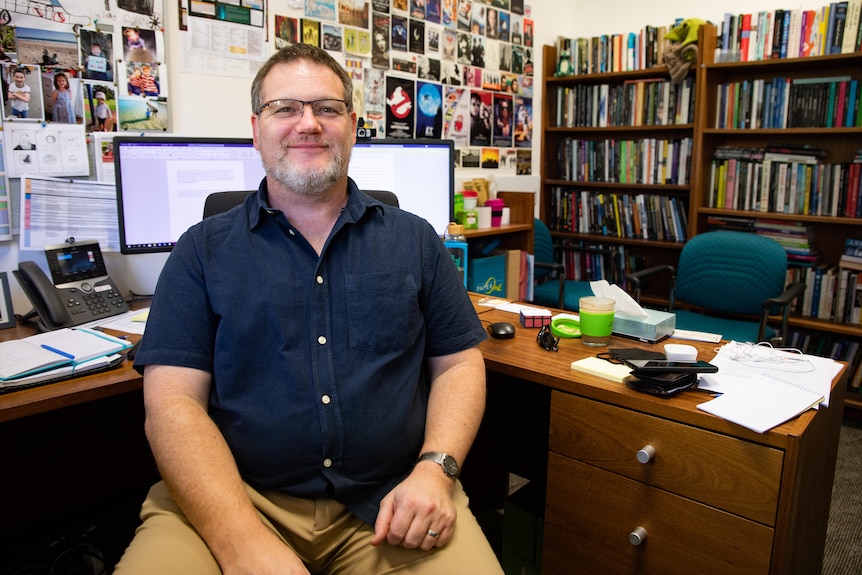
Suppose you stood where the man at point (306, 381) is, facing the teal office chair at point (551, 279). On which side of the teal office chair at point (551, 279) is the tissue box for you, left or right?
right

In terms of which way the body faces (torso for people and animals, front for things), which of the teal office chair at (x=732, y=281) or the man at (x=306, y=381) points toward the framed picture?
the teal office chair

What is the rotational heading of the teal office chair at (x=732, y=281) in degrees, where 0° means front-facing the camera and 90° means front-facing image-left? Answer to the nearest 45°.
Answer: approximately 45°

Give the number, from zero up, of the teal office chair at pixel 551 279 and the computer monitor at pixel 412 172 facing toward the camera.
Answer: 1

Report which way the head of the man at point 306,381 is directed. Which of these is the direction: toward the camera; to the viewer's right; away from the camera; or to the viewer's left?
toward the camera

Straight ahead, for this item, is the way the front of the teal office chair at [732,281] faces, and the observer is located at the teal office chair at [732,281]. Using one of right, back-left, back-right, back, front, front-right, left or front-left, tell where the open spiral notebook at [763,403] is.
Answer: front-left

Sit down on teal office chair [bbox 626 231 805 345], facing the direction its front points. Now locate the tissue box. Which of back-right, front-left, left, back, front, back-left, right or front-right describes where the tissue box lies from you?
front-left

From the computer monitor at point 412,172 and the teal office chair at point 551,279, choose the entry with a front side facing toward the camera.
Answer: the computer monitor

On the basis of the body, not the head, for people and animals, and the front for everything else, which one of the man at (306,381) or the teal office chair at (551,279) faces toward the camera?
the man

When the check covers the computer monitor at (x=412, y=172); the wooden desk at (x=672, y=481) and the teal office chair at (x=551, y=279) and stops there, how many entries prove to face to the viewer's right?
1

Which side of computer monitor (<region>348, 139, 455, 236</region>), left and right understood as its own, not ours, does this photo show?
front

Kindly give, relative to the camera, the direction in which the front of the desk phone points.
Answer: facing the viewer and to the right of the viewer

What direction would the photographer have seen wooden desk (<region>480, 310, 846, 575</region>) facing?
facing the viewer and to the left of the viewer

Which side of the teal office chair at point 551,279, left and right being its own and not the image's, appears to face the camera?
right

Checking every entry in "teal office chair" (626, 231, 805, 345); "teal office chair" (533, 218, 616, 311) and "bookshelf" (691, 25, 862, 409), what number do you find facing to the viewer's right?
1

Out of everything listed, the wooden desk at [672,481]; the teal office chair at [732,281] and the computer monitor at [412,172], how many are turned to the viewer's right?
0

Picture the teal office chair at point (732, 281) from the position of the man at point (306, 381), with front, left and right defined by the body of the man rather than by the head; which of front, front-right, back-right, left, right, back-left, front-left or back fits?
back-left

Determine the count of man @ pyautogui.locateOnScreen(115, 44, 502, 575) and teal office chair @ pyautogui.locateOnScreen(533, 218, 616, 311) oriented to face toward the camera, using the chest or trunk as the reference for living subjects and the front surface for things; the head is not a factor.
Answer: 1
